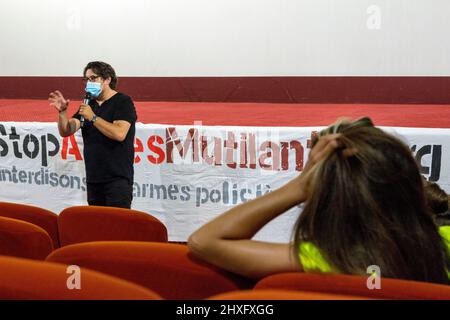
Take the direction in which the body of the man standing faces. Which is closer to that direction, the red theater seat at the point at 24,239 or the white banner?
the red theater seat

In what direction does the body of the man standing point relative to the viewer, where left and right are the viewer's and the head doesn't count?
facing the viewer and to the left of the viewer

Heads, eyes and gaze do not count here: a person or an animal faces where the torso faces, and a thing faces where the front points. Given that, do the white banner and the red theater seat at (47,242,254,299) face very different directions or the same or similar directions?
very different directions

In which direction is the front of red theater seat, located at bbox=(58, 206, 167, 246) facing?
away from the camera

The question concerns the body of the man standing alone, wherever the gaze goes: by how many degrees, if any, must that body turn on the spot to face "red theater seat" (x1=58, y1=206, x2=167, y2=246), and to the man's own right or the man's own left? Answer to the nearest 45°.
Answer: approximately 45° to the man's own left

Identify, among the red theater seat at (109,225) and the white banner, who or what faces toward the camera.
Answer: the white banner

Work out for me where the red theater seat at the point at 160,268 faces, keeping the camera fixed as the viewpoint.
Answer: facing away from the viewer

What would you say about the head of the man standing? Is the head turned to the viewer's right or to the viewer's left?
to the viewer's left

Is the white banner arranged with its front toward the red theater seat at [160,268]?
yes

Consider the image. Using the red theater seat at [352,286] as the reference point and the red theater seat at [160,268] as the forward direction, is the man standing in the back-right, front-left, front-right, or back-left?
front-right

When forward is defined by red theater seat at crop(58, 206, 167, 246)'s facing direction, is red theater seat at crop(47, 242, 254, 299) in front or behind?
behind

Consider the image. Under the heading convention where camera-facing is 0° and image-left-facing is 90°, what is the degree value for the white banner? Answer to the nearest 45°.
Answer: approximately 0°

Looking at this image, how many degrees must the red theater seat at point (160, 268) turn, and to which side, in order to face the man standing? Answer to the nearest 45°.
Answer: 0° — it already faces them

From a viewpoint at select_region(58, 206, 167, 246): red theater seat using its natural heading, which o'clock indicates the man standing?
The man standing is roughly at 12 o'clock from the red theater seat.

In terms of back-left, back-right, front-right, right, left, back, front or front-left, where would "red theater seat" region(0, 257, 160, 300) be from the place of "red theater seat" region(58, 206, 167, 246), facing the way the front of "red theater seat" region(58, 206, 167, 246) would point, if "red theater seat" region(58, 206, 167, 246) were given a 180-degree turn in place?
front

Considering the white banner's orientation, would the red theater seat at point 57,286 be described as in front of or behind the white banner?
in front

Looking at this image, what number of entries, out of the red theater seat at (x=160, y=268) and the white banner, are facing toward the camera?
1
